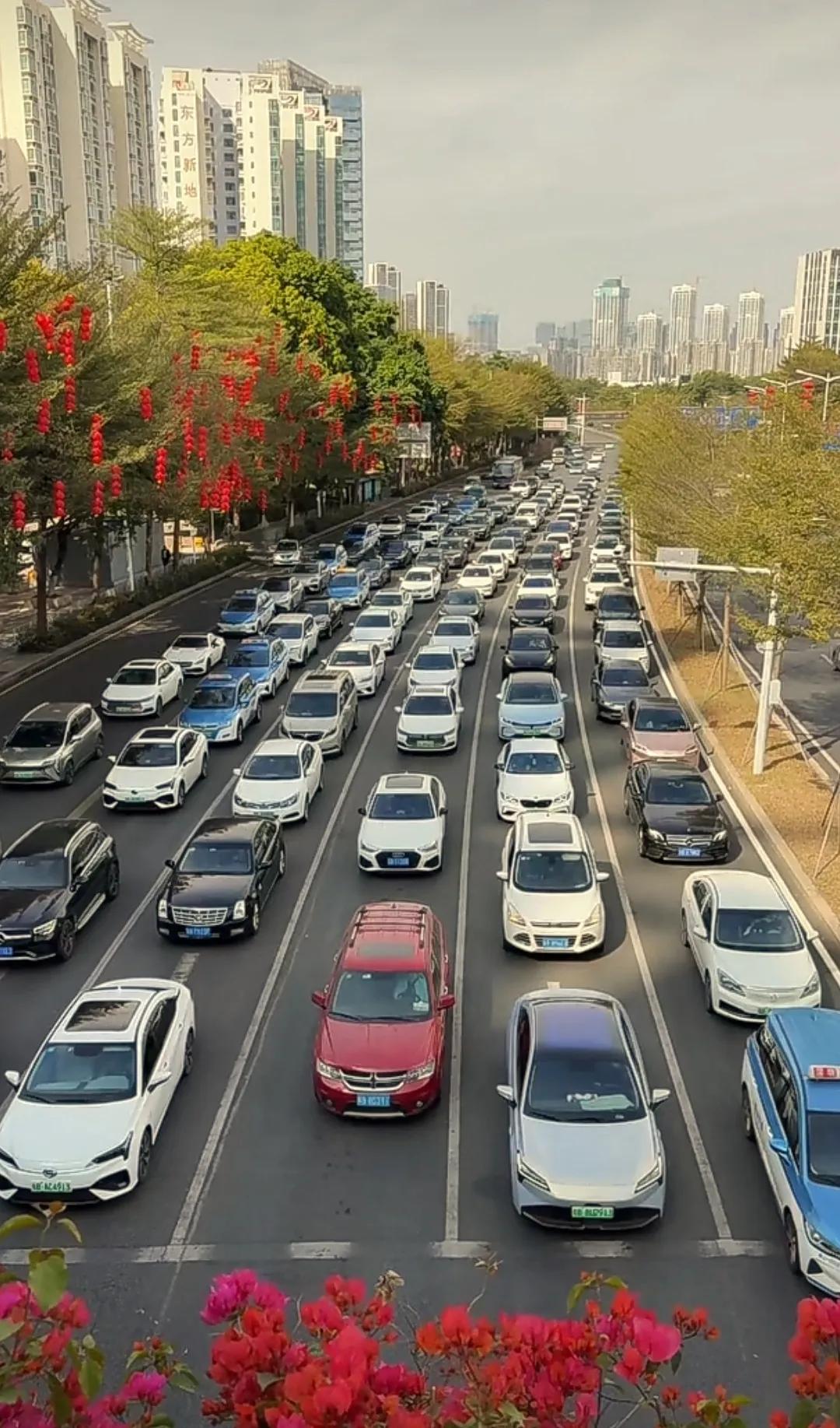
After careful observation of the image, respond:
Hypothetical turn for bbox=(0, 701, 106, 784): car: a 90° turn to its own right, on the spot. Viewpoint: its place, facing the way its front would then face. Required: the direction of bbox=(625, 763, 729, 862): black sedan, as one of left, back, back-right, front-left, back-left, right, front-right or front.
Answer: back

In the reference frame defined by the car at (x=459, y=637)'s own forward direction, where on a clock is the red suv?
The red suv is roughly at 12 o'clock from the car.

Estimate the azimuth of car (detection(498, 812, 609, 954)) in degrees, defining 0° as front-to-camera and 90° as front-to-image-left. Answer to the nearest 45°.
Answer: approximately 0°

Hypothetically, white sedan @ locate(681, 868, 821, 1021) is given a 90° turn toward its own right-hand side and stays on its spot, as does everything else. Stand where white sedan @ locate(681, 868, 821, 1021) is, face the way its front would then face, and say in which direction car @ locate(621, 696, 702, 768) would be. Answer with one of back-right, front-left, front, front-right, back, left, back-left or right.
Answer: right

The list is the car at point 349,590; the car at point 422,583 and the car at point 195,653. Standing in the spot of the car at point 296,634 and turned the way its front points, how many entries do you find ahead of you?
1

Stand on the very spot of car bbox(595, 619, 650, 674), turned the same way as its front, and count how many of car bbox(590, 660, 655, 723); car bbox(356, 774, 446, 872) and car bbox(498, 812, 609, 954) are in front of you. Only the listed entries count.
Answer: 3

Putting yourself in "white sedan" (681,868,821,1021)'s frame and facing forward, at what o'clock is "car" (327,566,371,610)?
The car is roughly at 5 o'clock from the white sedan.

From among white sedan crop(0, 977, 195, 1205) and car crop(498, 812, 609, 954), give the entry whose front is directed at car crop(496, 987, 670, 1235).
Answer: car crop(498, 812, 609, 954)

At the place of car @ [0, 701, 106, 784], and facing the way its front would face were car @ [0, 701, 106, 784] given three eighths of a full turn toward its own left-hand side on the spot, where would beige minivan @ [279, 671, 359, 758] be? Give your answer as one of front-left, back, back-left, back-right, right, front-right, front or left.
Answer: front

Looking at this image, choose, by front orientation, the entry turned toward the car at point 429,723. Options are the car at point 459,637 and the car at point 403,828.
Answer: the car at point 459,637

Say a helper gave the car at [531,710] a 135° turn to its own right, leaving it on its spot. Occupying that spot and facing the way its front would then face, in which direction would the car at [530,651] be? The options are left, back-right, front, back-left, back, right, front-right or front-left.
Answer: front-right

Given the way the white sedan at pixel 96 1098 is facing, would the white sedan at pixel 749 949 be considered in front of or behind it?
behind

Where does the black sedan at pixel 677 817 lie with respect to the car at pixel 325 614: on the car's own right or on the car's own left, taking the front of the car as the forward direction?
on the car's own left

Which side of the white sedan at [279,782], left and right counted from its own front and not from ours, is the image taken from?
front

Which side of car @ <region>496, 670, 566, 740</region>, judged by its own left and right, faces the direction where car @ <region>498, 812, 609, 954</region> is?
front

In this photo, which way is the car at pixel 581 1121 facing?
toward the camera

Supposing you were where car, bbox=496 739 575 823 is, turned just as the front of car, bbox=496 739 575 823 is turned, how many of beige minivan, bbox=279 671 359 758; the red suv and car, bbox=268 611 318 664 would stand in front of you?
1
